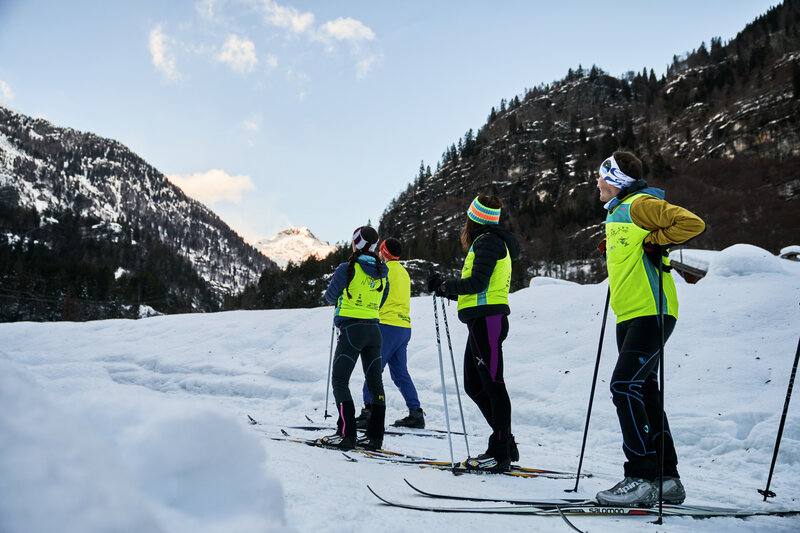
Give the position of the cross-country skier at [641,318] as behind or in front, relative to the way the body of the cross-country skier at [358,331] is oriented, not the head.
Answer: behind

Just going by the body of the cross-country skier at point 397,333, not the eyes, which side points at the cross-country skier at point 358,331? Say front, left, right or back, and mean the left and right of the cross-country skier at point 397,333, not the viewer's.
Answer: left

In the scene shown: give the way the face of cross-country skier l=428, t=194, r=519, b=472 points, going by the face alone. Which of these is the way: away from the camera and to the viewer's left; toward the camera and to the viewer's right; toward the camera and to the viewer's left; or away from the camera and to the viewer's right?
away from the camera and to the viewer's left

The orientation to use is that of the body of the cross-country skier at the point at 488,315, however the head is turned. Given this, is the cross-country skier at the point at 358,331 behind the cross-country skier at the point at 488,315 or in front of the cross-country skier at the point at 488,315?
in front

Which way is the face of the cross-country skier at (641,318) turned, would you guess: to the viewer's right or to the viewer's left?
to the viewer's left

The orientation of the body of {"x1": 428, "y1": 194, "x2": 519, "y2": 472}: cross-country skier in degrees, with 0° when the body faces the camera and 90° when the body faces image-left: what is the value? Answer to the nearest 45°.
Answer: approximately 90°

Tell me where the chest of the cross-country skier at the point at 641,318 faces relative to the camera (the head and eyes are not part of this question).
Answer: to the viewer's left
